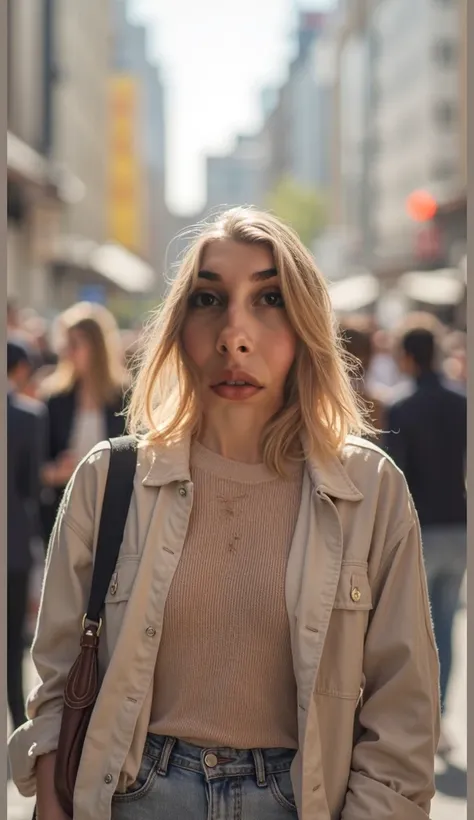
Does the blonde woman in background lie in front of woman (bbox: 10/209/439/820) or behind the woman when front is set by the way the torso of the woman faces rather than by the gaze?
behind

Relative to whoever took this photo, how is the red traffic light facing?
facing the viewer

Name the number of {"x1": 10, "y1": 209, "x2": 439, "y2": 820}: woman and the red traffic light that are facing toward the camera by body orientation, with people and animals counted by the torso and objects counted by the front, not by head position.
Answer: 2

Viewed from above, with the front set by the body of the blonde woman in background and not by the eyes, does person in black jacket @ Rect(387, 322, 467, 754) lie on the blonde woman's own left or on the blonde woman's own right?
on the blonde woman's own left

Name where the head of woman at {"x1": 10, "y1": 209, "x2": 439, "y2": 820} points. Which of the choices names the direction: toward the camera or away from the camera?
toward the camera

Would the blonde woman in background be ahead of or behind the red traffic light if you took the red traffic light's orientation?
ahead

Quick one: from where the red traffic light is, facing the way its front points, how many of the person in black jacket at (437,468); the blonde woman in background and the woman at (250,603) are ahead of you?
3

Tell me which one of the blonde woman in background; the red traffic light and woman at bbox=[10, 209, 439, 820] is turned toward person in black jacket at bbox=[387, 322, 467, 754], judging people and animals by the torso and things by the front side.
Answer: the red traffic light

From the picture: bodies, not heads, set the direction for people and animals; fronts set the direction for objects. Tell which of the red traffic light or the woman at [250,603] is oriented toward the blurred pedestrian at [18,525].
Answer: the red traffic light

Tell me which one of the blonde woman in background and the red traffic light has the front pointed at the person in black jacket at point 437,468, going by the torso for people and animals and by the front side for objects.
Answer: the red traffic light

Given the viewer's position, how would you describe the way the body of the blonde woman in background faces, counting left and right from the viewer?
facing the viewer and to the left of the viewer

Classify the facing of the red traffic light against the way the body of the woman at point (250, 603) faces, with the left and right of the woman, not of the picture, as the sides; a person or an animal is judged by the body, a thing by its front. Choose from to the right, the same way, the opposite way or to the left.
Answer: the same way

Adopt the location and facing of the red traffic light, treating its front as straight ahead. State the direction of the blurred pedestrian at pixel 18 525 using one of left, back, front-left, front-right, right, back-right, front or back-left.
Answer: front

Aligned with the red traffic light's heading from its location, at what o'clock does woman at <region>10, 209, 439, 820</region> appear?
The woman is roughly at 12 o'clock from the red traffic light.

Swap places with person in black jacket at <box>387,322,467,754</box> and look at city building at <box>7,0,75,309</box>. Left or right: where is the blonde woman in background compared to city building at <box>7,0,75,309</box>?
left

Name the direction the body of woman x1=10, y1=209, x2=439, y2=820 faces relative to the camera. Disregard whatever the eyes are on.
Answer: toward the camera
